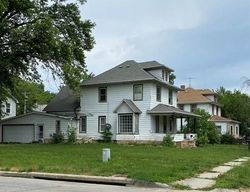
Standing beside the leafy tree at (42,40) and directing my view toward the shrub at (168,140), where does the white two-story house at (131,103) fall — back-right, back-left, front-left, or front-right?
front-left

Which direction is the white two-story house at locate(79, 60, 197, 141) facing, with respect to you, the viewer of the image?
facing the viewer and to the right of the viewer

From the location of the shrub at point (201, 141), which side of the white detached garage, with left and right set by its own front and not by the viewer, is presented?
left

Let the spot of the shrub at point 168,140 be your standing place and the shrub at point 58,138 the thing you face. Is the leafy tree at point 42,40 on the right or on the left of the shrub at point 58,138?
left

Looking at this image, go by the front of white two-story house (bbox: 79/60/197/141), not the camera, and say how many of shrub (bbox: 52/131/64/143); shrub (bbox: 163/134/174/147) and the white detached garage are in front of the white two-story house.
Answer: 1

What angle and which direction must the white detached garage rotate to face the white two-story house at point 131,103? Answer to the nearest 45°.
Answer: approximately 45° to its left

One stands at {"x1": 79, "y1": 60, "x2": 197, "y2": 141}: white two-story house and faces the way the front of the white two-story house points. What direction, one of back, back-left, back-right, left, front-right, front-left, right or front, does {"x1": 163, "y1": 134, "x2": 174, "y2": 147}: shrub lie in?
front

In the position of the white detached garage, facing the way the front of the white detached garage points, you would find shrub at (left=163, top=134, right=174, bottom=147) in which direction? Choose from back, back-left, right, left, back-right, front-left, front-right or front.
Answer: front-left

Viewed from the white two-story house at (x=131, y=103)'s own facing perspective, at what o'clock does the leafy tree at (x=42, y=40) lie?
The leafy tree is roughly at 3 o'clock from the white two-story house.

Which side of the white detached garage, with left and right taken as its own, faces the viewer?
front

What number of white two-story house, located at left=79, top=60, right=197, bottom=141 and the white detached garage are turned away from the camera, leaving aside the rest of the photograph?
0
